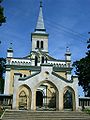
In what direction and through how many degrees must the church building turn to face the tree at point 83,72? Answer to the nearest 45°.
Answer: approximately 135° to its left

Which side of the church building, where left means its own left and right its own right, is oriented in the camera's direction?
front
